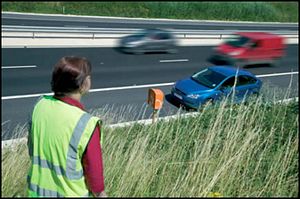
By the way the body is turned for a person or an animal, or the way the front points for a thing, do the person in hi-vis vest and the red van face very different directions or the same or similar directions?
very different directions

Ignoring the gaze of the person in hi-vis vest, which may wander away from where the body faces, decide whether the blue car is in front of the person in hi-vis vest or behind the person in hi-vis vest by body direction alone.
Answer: in front

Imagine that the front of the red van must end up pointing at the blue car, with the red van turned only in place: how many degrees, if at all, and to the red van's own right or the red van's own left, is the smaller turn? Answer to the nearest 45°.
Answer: approximately 45° to the red van's own left

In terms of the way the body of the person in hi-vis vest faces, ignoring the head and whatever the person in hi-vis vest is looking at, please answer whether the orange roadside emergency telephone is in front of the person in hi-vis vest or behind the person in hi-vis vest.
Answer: in front

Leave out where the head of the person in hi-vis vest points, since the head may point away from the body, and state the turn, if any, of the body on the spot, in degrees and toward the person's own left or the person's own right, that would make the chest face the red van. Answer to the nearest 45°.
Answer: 0° — they already face it

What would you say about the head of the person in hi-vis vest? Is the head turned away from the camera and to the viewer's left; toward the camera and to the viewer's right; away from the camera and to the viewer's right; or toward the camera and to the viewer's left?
away from the camera and to the viewer's right

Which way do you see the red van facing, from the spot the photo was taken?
facing the viewer and to the left of the viewer

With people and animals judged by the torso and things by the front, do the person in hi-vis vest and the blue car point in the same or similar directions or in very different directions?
very different directions
